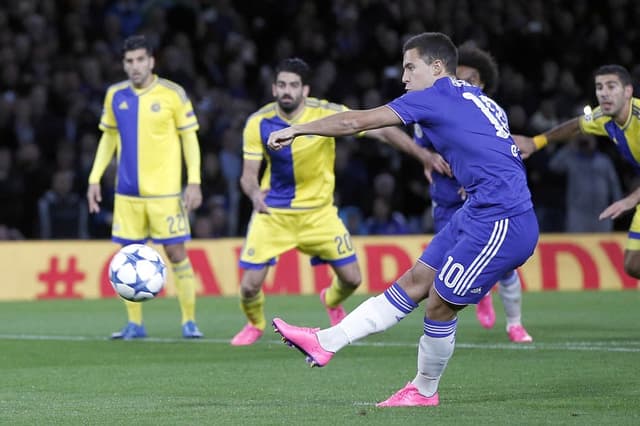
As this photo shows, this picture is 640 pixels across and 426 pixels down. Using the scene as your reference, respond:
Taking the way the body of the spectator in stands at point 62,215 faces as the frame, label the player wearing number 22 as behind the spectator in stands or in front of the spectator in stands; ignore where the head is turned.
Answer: in front

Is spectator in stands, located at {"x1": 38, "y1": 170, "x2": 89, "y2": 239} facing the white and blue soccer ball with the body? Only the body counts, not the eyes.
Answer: yes

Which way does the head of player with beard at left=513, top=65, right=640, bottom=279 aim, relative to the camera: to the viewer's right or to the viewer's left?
to the viewer's left

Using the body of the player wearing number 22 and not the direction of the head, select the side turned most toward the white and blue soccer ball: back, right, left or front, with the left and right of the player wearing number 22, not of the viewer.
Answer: front

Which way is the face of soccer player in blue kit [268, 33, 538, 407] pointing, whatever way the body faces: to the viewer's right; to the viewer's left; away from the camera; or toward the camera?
to the viewer's left

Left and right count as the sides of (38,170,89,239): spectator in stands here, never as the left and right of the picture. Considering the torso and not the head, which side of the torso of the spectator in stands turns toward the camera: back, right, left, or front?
front

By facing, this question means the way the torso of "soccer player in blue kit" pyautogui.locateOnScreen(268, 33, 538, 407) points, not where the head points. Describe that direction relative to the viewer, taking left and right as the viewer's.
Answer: facing to the left of the viewer

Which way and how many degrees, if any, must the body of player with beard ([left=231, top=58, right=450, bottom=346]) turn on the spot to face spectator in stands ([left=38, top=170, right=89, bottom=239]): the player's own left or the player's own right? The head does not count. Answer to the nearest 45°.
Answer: approximately 135° to the player's own right
